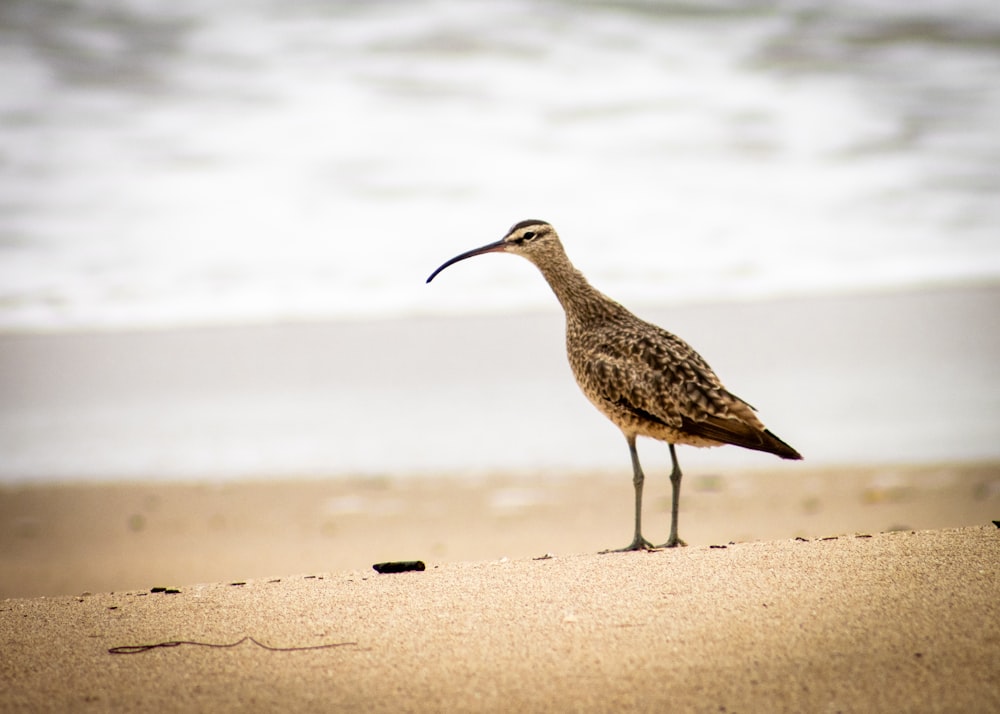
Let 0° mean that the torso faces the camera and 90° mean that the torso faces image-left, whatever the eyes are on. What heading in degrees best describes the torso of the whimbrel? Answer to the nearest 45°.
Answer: approximately 90°
